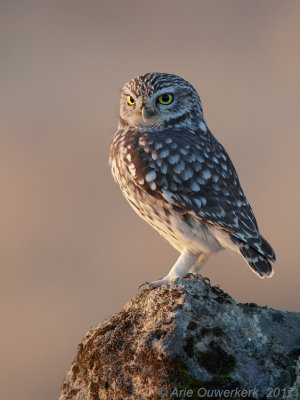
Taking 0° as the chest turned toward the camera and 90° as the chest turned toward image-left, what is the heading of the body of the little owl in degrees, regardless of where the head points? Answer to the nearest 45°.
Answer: approximately 90°
